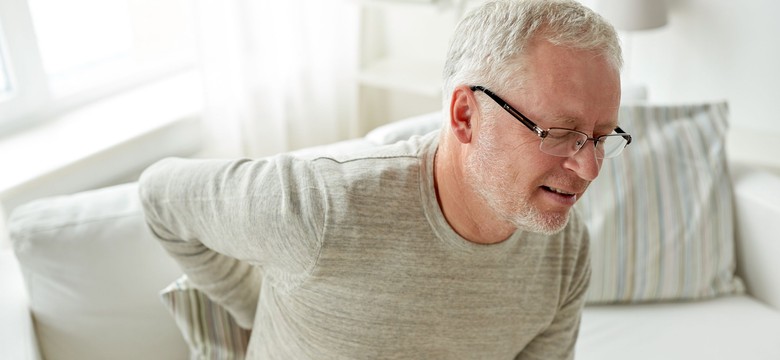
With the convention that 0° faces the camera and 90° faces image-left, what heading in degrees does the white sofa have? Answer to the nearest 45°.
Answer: approximately 315°

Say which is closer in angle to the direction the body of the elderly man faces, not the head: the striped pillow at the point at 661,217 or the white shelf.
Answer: the striped pillow

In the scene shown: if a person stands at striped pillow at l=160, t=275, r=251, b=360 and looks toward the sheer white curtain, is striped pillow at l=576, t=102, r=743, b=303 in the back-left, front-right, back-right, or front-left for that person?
front-right

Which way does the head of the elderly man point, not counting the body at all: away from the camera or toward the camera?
toward the camera

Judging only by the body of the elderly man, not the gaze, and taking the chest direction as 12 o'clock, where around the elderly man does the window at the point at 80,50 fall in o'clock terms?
The window is roughly at 6 o'clock from the elderly man.

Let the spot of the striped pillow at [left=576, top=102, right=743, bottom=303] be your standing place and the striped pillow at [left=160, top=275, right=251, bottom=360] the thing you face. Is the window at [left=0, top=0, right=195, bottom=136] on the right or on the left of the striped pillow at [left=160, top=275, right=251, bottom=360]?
right

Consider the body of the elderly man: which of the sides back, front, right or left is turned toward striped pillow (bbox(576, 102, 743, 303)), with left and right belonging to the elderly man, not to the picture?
left

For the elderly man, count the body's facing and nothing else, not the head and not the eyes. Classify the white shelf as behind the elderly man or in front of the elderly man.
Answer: behind

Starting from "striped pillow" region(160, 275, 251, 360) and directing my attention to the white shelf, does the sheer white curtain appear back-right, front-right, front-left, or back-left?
front-left
